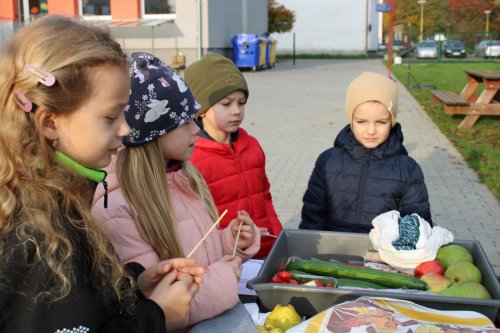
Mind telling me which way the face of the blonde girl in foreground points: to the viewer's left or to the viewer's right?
to the viewer's right

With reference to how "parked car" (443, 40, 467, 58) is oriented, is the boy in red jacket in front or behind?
in front

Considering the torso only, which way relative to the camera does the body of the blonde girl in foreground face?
to the viewer's right

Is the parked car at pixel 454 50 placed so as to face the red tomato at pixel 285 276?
yes

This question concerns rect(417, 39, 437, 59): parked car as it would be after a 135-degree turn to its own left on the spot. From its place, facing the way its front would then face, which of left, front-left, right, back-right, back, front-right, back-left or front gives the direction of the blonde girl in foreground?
back-right

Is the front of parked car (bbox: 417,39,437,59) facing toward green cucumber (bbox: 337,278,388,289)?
yes

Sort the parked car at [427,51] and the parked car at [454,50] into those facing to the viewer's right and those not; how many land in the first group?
0

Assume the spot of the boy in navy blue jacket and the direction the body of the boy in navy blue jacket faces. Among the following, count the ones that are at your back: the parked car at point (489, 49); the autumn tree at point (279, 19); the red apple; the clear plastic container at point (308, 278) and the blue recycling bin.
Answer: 3

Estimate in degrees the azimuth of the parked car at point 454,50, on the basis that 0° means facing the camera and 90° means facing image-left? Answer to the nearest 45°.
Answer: approximately 0°

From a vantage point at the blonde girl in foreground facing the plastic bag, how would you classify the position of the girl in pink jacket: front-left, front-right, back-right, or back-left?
front-left

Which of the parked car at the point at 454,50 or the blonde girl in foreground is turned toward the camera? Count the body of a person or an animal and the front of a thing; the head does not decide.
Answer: the parked car

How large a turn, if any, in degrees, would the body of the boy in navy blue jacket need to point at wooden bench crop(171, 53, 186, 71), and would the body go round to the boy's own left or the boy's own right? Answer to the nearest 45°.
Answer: approximately 180°

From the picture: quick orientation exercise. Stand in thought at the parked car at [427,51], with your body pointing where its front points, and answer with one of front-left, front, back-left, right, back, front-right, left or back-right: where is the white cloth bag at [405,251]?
front

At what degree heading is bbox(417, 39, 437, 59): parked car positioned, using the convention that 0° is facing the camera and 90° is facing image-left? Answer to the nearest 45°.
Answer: approximately 0°

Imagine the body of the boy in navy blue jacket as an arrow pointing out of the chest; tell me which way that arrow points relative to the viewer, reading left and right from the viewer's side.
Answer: facing the viewer

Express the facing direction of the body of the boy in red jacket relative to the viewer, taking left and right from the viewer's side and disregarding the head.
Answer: facing the viewer and to the right of the viewer
